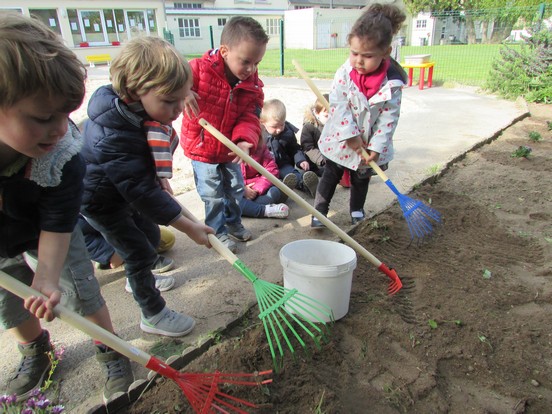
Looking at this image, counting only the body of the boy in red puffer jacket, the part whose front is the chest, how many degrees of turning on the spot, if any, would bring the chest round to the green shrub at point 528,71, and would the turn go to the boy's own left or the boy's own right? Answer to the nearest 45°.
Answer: approximately 90° to the boy's own left

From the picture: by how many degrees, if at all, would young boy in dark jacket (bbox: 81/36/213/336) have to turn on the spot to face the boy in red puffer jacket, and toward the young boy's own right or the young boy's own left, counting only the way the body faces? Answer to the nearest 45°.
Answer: approximately 45° to the young boy's own left

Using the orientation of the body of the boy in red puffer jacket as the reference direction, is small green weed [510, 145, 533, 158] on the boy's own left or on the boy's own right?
on the boy's own left

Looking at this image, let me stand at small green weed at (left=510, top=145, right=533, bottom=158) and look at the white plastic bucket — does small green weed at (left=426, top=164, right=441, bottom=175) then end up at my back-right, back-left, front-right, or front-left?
front-right

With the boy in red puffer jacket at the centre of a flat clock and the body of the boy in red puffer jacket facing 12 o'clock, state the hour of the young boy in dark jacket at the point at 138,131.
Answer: The young boy in dark jacket is roughly at 2 o'clock from the boy in red puffer jacket.

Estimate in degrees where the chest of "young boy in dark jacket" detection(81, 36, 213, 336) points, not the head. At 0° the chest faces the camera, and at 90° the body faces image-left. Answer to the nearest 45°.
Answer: approximately 270°

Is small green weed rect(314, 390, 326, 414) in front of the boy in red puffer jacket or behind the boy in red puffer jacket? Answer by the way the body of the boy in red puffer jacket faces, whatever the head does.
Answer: in front

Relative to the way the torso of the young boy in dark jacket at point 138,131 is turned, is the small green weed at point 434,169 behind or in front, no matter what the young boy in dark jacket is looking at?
in front

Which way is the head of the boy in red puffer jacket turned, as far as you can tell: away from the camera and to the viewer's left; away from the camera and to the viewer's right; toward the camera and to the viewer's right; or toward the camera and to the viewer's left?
toward the camera and to the viewer's right

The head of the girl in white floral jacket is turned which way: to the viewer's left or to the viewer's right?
to the viewer's left

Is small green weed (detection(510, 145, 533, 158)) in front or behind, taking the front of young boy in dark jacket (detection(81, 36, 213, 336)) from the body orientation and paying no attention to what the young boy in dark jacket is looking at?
in front

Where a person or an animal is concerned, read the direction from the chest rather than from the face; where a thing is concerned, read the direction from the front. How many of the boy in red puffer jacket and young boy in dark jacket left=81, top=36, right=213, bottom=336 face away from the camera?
0
